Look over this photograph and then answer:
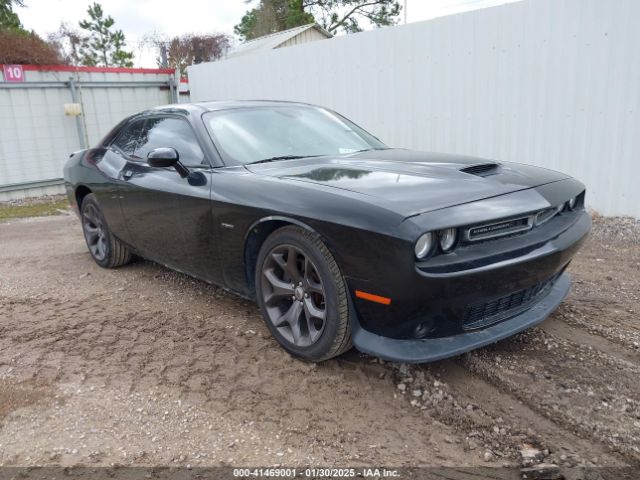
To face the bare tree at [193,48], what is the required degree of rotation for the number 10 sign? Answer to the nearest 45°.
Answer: approximately 135° to its left

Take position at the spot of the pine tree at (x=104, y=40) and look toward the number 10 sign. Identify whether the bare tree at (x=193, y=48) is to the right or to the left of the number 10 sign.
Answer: left

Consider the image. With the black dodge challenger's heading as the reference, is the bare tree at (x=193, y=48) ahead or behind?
behind

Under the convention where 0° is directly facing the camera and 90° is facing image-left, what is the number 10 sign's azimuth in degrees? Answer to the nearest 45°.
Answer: approximately 0°

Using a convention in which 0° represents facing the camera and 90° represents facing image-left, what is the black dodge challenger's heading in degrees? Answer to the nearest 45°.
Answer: approximately 315°

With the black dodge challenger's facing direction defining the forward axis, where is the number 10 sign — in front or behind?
behind

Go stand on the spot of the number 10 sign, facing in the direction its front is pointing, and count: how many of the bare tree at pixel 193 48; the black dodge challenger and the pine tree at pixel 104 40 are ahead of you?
1

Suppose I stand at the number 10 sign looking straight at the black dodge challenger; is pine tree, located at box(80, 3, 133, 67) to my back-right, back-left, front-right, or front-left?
back-left

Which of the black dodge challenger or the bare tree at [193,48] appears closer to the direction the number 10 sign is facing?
the black dodge challenger
